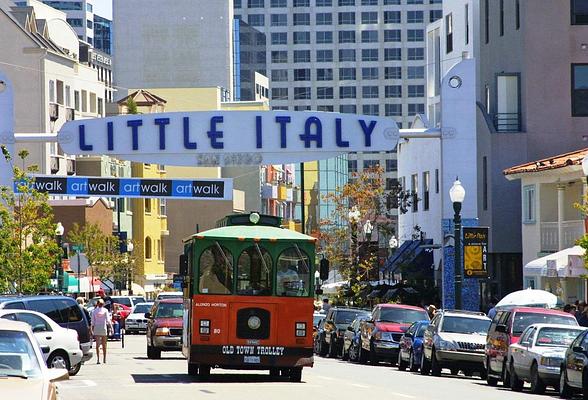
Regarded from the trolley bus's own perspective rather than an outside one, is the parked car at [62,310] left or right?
on its right

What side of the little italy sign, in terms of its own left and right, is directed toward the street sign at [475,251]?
left

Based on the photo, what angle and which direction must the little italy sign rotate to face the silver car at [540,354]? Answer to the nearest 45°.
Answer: approximately 45° to its left

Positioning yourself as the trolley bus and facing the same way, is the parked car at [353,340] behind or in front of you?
behind

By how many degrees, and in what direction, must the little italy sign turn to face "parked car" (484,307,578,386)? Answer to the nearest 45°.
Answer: approximately 45° to its left

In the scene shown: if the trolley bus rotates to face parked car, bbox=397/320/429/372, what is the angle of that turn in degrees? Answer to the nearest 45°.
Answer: approximately 135° to its left

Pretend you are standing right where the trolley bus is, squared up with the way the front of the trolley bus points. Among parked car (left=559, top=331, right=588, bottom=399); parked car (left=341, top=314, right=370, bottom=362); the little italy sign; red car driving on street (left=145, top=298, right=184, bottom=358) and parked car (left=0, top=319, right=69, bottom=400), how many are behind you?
3

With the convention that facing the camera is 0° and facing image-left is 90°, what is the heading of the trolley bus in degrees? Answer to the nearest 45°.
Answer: approximately 0°
